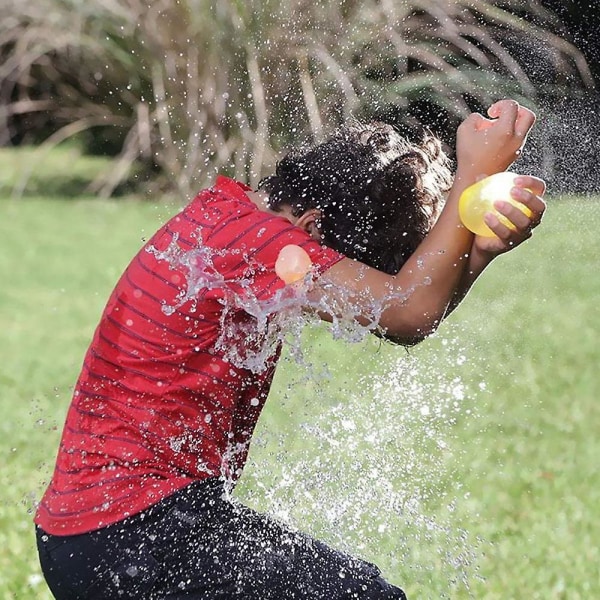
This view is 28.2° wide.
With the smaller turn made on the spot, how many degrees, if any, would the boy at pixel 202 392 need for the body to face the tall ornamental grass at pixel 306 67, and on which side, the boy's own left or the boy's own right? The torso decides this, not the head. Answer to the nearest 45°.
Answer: approximately 90° to the boy's own left

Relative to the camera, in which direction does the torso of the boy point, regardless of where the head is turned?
to the viewer's right
